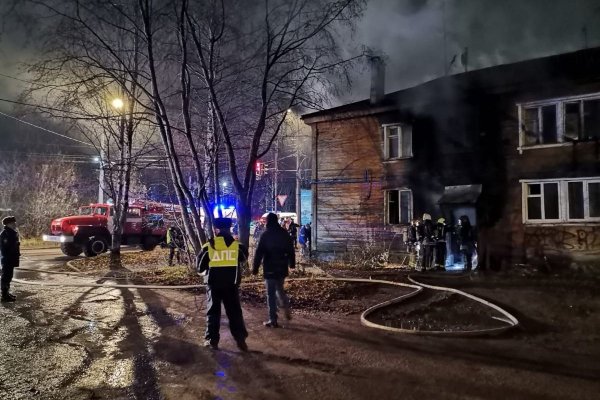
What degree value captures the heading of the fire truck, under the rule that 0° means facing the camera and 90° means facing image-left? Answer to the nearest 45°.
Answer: approximately 45°

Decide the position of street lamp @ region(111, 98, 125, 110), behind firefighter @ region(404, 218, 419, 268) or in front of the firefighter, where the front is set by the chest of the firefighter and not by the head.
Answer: behind

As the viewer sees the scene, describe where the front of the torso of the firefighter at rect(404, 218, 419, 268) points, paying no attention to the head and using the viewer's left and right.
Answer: facing to the right of the viewer

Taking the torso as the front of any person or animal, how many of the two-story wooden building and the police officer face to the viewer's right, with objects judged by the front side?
0

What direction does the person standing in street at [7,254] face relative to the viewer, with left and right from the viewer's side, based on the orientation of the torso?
facing to the right of the viewer

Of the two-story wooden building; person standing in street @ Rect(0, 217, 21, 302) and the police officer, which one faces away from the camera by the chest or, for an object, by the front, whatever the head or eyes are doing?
the police officer

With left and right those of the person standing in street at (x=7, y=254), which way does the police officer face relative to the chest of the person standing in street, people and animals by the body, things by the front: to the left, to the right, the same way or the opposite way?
to the left

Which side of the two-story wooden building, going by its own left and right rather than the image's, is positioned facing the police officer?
front

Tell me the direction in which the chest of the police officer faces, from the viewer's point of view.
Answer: away from the camera

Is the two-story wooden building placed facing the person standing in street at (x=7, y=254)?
yes

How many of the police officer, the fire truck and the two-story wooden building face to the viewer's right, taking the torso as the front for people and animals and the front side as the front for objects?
0

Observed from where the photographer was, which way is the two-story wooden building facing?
facing the viewer and to the left of the viewer
